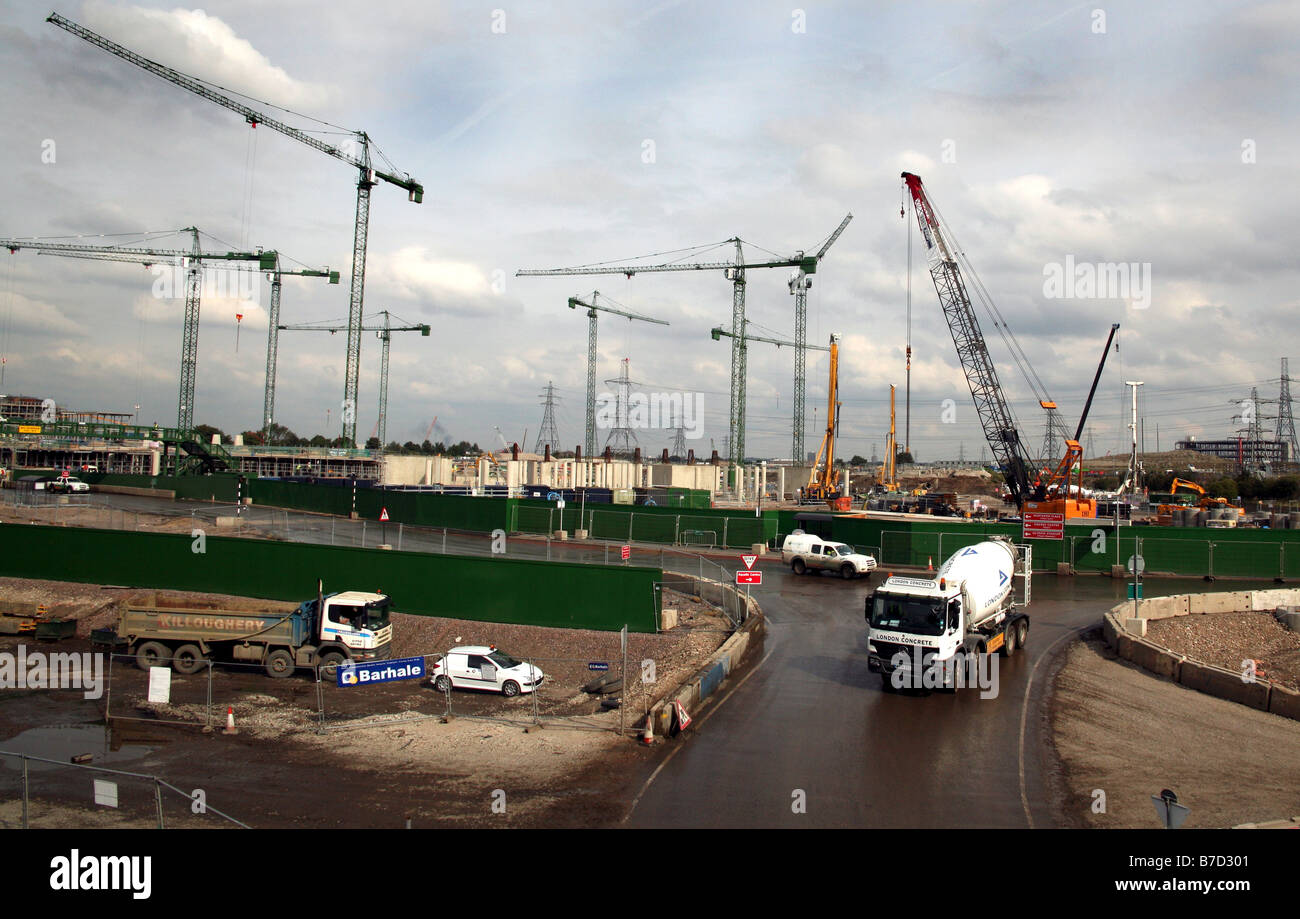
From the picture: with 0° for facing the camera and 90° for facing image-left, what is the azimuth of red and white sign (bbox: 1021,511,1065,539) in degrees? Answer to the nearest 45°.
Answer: approximately 0°

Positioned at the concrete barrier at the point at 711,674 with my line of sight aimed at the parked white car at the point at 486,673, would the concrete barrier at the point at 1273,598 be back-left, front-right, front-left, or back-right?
back-right

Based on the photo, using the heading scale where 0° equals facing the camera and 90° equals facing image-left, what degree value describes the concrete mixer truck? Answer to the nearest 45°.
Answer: approximately 45°

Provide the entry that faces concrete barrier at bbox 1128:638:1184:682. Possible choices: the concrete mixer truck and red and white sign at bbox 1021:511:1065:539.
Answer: the red and white sign

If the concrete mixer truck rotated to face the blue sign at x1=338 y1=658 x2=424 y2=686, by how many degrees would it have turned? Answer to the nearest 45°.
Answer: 0° — it already faces it

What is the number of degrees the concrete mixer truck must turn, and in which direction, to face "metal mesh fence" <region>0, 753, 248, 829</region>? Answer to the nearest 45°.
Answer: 0° — it already faces it

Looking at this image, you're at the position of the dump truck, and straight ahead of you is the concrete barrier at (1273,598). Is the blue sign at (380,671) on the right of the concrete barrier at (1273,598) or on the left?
right

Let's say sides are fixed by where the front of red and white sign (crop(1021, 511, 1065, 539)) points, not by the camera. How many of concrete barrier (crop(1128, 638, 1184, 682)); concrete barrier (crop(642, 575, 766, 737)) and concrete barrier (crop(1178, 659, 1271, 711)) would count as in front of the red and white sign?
3

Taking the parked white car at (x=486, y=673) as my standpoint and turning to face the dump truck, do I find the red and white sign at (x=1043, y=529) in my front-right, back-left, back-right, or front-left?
back-right

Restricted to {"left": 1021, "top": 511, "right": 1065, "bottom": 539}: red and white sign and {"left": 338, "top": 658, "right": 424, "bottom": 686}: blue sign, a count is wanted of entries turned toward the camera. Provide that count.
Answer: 2

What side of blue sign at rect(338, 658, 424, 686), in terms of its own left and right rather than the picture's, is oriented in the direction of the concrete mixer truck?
left

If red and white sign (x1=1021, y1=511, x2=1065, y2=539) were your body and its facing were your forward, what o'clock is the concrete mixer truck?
The concrete mixer truck is roughly at 12 o'clock from the red and white sign.
